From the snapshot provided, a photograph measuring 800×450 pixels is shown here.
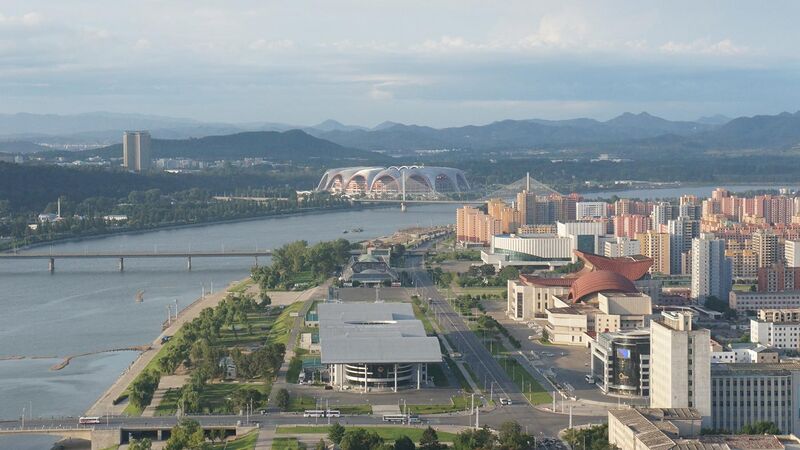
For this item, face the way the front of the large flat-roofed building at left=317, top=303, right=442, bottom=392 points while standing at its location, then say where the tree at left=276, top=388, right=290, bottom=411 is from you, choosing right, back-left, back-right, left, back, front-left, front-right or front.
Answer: front-right

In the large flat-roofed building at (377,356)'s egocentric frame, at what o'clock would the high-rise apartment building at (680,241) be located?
The high-rise apartment building is roughly at 7 o'clock from the large flat-roofed building.

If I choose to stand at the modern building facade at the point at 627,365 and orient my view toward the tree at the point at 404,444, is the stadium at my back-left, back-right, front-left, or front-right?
back-right

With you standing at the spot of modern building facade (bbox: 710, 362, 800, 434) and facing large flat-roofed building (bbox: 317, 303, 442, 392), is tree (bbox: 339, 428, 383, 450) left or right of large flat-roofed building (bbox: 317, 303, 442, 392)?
left

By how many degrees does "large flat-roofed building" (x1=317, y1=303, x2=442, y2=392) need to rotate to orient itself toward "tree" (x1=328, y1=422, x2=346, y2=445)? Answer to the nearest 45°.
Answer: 0° — it already faces it

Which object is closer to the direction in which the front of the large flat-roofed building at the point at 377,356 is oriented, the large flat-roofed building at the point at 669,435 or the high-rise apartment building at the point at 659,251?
the large flat-roofed building

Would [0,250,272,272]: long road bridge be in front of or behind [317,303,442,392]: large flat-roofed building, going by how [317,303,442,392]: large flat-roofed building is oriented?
behind

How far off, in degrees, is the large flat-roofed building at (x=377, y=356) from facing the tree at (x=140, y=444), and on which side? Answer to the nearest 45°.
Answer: approximately 45° to its right

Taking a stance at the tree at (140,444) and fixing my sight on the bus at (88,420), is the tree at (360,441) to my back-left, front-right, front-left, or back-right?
back-right

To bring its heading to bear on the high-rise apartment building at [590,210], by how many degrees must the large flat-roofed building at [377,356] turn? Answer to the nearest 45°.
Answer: approximately 180°

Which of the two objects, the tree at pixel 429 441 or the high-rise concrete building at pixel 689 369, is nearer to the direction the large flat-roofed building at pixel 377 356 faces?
the tree

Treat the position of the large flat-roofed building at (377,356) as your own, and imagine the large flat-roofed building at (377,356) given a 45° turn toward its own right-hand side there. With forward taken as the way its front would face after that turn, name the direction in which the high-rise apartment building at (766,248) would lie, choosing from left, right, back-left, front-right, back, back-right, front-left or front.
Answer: back

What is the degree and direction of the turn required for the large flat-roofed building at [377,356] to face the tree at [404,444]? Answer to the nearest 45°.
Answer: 0° — it already faces it

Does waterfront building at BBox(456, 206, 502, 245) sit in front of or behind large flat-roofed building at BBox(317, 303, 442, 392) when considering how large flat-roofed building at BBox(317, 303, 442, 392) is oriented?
behind

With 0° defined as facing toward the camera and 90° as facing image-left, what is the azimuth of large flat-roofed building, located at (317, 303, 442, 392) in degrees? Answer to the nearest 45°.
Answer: approximately 0°

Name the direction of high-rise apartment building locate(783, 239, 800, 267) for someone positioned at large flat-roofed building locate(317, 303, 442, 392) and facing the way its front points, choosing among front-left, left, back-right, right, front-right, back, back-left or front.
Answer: back-left

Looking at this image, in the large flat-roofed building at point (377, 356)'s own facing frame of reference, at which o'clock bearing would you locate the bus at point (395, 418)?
The bus is roughly at 12 o'clock from the large flat-roofed building.
